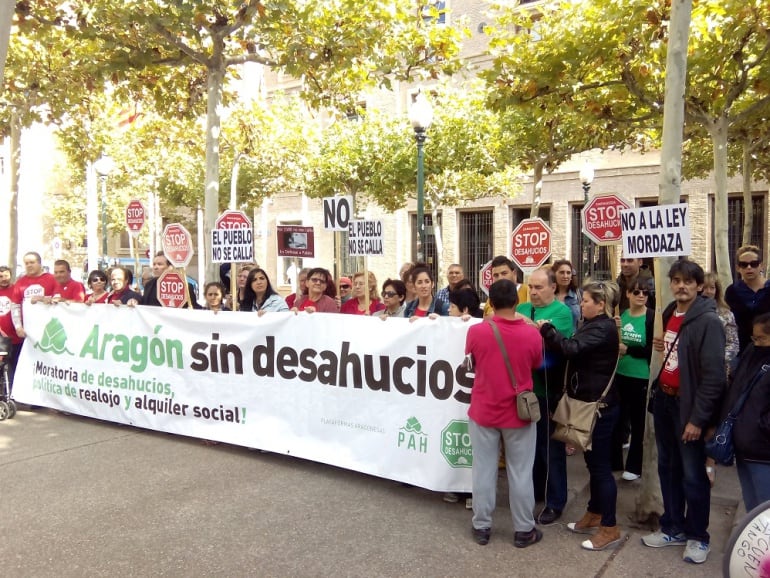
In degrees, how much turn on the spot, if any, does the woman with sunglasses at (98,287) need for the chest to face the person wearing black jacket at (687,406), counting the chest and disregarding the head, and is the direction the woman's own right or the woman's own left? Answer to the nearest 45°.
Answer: approximately 45° to the woman's own left

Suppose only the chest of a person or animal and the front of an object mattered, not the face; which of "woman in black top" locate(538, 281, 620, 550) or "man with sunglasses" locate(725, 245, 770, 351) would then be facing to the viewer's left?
the woman in black top

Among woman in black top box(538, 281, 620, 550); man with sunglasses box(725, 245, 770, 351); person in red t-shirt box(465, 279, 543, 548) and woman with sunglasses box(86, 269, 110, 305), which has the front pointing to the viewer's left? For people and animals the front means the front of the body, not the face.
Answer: the woman in black top

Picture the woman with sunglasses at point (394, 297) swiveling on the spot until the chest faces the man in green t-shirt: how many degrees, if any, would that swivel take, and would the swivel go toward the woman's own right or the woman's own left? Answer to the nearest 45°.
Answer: approximately 90° to the woman's own left

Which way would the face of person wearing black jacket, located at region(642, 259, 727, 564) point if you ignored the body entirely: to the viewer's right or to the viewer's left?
to the viewer's left

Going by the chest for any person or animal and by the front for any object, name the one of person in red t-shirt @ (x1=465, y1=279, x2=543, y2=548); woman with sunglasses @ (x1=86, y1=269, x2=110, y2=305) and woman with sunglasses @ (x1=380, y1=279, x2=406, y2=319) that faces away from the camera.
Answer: the person in red t-shirt

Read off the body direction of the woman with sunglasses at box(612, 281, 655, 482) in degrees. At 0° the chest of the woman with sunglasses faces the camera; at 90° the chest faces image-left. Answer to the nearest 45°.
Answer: approximately 45°

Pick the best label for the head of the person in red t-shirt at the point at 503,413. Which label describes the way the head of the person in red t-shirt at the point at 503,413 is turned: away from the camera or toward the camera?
away from the camera

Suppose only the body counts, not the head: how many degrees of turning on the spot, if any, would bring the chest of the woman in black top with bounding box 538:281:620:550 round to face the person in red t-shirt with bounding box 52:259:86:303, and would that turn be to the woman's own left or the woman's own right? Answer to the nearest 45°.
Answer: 0° — they already face them

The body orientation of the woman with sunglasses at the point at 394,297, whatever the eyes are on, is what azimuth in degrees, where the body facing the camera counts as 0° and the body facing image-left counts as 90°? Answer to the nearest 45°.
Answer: approximately 45°

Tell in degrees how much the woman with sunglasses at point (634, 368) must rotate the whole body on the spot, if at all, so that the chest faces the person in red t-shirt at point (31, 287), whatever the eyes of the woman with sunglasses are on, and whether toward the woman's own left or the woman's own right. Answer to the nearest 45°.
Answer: approximately 45° to the woman's own right

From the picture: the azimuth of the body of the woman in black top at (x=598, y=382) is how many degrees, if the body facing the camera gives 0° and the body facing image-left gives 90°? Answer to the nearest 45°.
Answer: approximately 90°

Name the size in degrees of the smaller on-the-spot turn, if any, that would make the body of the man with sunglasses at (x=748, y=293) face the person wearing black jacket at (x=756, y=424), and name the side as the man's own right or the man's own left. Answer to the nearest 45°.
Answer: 0° — they already face them
